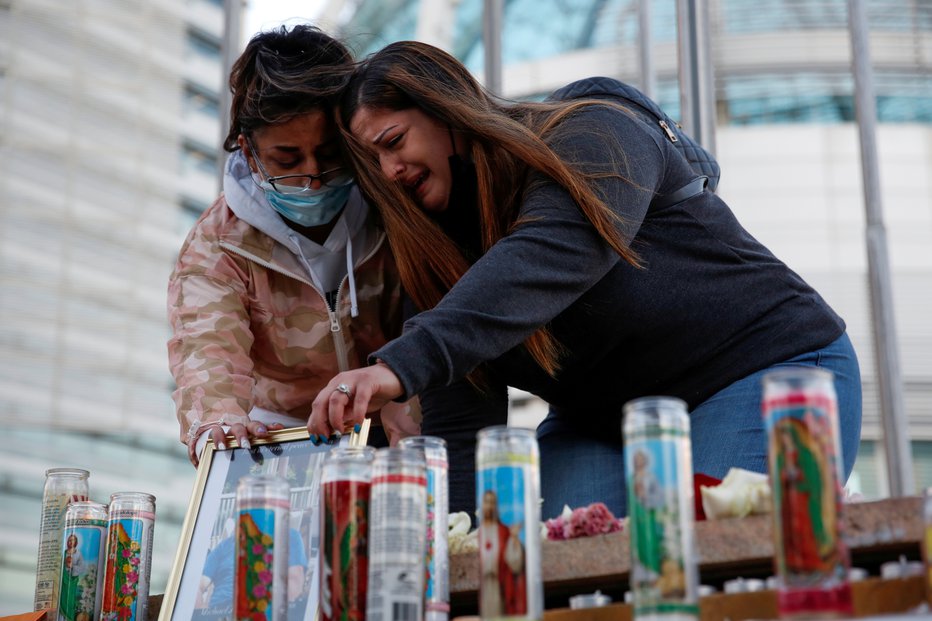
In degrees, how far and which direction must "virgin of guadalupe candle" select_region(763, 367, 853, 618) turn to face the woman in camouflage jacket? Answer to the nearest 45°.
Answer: approximately 135° to its right

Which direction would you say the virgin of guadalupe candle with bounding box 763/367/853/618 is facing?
toward the camera

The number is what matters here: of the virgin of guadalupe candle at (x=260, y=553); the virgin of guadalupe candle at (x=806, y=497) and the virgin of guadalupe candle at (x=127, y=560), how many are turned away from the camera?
0

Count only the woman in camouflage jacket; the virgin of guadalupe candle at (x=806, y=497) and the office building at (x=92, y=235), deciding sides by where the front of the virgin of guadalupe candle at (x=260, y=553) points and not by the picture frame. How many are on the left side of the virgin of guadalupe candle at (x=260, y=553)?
1

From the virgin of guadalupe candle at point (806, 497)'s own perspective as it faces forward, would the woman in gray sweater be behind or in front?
behind

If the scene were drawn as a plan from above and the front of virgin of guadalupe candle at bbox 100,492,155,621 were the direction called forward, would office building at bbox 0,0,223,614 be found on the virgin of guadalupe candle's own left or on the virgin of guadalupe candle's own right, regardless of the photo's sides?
on the virgin of guadalupe candle's own right

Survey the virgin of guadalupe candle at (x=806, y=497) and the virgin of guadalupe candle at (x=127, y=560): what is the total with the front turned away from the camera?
0

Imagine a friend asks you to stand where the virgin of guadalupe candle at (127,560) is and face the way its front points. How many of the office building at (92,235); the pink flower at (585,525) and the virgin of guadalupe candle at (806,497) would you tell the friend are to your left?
2

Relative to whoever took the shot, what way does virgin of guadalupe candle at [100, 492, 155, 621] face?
facing the viewer and to the left of the viewer

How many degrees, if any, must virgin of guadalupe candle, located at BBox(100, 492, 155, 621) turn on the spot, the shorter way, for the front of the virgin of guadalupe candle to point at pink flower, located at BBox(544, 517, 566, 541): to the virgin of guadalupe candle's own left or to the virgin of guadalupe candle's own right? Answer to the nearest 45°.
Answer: approximately 90° to the virgin of guadalupe candle's own left

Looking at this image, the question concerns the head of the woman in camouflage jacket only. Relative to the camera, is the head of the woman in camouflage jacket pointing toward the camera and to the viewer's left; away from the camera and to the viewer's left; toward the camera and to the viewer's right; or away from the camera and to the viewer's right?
toward the camera and to the viewer's right
